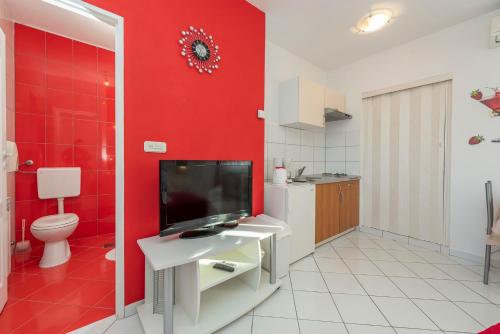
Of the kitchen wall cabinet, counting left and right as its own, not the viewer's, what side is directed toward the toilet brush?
right

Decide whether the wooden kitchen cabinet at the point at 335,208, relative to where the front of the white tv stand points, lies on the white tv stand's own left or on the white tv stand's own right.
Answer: on the white tv stand's own left

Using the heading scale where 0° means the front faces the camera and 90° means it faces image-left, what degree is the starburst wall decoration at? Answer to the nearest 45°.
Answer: approximately 315°

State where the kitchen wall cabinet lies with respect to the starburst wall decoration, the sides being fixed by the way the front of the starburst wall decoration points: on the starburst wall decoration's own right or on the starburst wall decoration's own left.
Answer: on the starburst wall decoration's own left

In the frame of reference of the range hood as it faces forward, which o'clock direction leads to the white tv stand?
The white tv stand is roughly at 2 o'clock from the range hood.

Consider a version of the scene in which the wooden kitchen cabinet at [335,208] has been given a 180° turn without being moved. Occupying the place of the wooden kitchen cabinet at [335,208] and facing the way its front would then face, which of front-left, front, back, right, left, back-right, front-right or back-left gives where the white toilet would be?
left

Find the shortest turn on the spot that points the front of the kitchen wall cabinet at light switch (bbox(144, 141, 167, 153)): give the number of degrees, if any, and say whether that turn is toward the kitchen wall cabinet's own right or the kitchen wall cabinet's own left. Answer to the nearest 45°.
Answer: approximately 90° to the kitchen wall cabinet's own right

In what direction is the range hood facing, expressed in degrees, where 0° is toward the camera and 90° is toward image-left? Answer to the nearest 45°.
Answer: approximately 315°

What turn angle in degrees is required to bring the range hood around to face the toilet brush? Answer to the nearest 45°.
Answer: approximately 90° to its right
